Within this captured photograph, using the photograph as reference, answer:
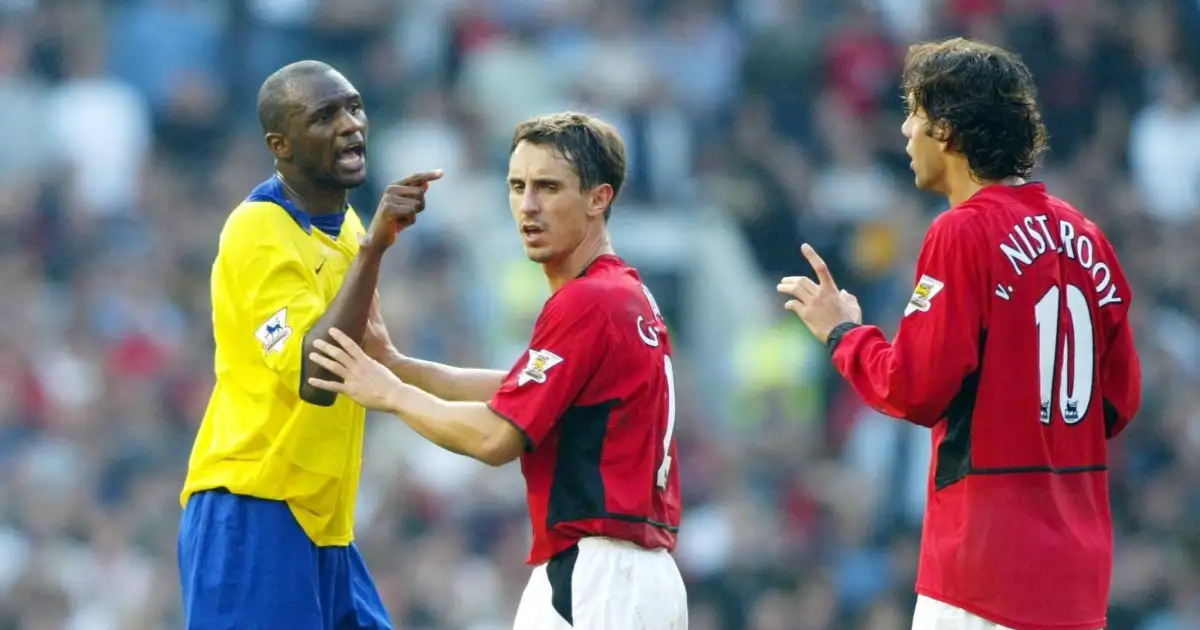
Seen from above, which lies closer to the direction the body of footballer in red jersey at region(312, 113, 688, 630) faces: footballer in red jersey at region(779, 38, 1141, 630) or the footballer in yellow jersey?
the footballer in yellow jersey

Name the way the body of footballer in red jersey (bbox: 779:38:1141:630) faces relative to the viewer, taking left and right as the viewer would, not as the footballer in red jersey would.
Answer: facing away from the viewer and to the left of the viewer

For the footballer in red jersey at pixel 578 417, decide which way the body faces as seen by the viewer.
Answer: to the viewer's left

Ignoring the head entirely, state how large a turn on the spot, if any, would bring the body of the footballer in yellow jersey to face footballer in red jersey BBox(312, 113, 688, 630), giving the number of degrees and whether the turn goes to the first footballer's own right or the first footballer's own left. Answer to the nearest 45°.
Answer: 0° — they already face them

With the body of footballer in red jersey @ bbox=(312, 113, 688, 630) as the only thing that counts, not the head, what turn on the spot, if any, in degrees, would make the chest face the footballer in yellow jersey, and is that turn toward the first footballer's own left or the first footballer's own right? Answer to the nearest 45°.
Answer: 0° — they already face them

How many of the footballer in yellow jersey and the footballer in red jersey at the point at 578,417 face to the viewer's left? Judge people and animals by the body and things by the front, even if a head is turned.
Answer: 1

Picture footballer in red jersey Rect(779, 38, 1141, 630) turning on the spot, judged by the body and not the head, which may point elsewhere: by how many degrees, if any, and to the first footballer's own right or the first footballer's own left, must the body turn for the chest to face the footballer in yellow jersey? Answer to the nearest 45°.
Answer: approximately 45° to the first footballer's own left

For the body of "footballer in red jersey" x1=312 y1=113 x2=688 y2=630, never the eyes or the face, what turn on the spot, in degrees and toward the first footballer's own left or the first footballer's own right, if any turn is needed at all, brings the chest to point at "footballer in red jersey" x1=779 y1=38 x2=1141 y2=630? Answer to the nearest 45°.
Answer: approximately 180°

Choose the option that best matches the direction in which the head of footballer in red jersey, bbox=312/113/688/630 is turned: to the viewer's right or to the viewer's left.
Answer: to the viewer's left
